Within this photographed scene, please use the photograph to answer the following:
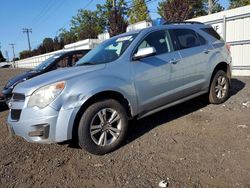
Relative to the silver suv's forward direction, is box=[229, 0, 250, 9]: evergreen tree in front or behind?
behind

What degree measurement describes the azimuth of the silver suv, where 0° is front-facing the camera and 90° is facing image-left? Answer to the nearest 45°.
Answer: approximately 45°

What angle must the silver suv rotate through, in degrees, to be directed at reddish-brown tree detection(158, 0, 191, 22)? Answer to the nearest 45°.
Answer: approximately 135° to its right

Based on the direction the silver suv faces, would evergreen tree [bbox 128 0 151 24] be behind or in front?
behind

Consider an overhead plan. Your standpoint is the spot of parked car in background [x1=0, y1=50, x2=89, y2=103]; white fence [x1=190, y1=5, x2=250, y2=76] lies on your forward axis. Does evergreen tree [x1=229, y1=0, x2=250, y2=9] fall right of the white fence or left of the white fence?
left
